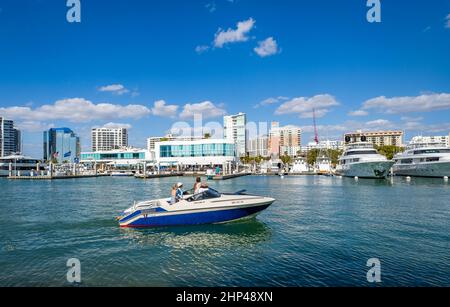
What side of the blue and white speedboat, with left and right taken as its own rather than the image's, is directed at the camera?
right
